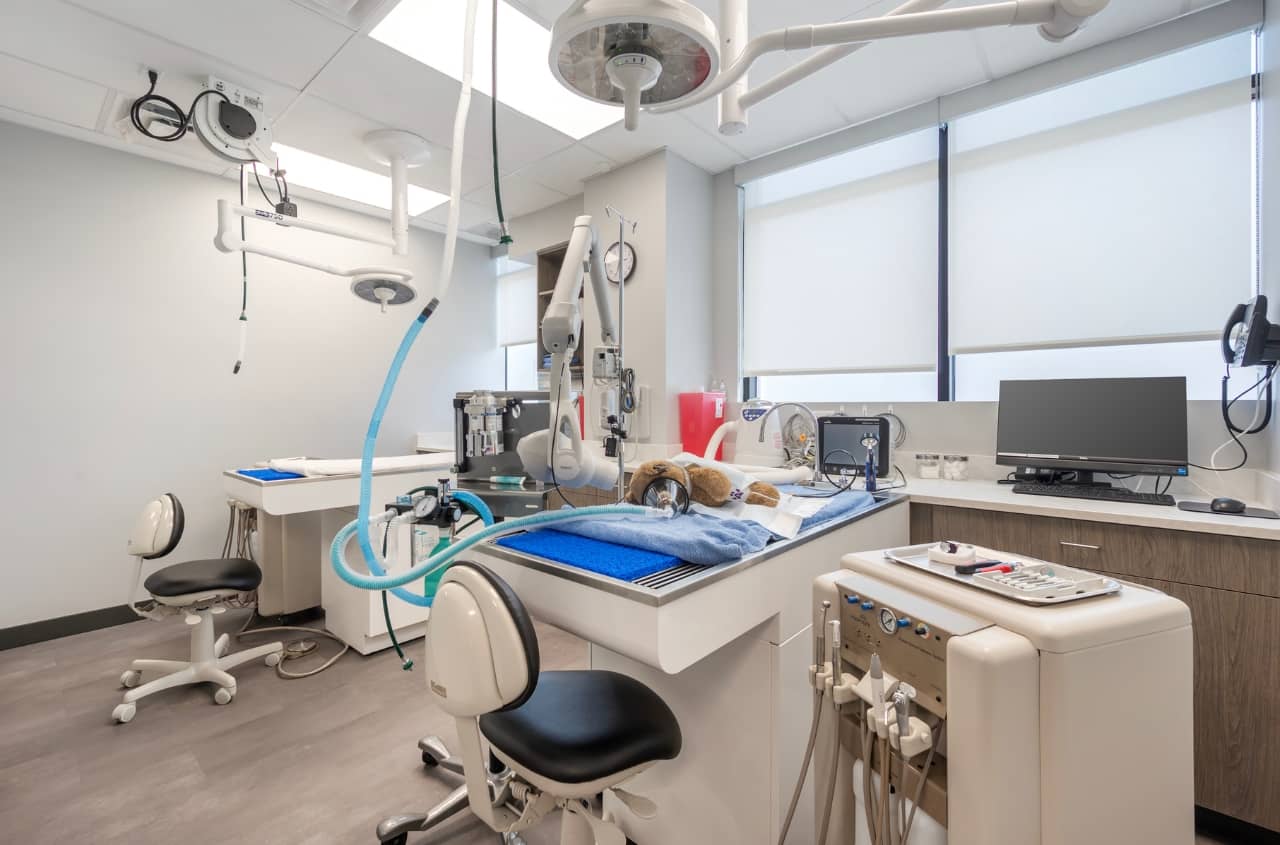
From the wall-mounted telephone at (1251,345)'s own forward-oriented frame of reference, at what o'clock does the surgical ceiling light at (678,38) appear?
The surgical ceiling light is roughly at 11 o'clock from the wall-mounted telephone.

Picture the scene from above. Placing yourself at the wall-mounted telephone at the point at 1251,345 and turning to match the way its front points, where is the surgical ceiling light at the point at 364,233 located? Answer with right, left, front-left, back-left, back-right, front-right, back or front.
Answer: front

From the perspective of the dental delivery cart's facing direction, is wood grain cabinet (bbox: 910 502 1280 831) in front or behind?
behind

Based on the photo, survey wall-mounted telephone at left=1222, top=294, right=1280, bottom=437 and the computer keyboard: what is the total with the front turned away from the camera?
0

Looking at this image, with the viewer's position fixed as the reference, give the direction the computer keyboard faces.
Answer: facing the viewer

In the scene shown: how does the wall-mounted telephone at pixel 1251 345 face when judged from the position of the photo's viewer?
facing the viewer and to the left of the viewer

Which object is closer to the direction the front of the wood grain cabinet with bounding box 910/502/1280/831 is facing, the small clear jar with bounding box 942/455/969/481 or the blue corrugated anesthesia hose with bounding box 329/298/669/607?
the blue corrugated anesthesia hose

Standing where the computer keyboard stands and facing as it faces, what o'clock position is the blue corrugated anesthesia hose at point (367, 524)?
The blue corrugated anesthesia hose is roughly at 1 o'clock from the computer keyboard.

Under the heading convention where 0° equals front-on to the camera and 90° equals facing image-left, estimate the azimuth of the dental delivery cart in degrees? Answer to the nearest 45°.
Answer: approximately 45°

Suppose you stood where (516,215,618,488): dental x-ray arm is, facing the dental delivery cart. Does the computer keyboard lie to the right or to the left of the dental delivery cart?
left

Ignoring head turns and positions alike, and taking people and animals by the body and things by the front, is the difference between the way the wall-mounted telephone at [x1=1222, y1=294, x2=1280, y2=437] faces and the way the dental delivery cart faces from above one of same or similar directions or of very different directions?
same or similar directions

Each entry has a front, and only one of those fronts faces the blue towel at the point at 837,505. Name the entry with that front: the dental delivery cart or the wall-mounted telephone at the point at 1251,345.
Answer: the wall-mounted telephone

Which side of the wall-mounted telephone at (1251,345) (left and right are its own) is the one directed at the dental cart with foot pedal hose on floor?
front

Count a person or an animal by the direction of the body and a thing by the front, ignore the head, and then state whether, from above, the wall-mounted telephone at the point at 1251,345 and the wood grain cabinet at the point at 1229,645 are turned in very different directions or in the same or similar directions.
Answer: same or similar directions

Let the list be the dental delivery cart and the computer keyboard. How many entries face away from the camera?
0

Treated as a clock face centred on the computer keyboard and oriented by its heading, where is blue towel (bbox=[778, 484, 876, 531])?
The blue towel is roughly at 1 o'clock from the computer keyboard.
